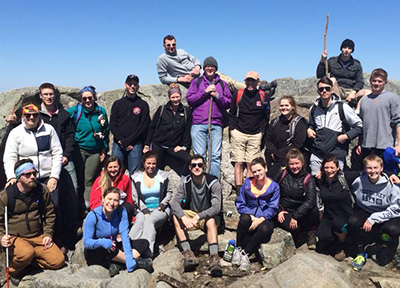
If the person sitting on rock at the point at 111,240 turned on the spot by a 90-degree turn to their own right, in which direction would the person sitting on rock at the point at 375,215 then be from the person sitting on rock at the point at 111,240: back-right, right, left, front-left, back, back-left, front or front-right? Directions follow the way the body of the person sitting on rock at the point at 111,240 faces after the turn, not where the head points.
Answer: back-left

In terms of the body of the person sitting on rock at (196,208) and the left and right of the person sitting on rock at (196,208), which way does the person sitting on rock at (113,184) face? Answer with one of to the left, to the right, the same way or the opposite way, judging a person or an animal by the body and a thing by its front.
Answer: the same way

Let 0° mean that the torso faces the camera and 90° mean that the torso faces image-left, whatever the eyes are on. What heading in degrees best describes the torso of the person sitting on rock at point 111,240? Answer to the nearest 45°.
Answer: approximately 315°

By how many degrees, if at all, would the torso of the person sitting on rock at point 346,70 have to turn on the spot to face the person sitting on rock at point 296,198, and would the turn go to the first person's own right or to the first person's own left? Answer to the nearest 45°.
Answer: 0° — they already face them

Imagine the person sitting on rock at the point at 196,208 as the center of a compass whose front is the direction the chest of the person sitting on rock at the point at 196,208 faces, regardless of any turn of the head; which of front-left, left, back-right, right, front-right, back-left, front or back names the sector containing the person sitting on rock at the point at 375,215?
left

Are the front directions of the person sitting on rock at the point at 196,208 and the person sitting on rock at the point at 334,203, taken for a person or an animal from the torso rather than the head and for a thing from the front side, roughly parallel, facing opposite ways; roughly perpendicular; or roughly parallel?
roughly parallel

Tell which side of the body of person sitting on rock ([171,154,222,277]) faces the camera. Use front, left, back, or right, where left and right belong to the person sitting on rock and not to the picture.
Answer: front

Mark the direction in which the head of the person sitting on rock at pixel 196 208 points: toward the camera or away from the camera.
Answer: toward the camera

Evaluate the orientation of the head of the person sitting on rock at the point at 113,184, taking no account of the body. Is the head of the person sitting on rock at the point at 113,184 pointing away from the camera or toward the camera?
toward the camera

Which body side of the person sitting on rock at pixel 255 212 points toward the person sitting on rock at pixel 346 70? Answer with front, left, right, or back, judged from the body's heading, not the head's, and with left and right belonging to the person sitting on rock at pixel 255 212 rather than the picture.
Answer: back

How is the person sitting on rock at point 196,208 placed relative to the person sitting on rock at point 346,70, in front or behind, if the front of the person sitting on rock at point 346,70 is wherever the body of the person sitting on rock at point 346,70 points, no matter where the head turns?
in front

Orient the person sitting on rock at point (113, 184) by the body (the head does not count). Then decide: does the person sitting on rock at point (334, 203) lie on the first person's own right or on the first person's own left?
on the first person's own left

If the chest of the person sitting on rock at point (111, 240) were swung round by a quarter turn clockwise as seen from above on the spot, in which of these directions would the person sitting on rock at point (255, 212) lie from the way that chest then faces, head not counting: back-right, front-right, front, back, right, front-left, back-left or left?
back-left

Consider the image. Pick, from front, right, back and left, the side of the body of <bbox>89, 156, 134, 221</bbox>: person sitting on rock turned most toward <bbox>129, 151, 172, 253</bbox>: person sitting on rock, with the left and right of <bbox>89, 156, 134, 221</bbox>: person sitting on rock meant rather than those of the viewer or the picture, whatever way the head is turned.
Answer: left

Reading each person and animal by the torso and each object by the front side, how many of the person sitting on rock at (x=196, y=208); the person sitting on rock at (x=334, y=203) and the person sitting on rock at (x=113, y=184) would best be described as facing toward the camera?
3

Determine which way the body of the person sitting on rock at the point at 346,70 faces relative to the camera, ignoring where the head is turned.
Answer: toward the camera
